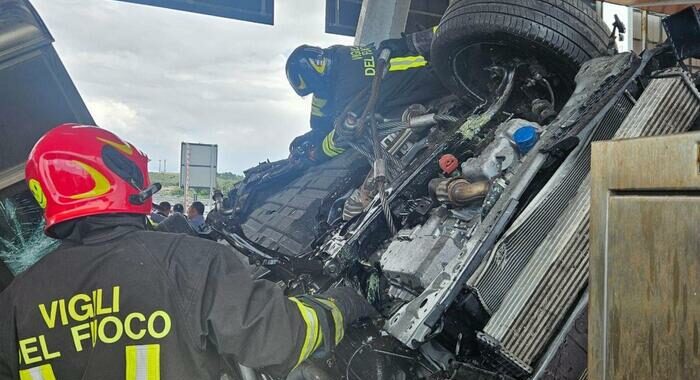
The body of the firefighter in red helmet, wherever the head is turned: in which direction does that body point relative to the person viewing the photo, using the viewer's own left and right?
facing away from the viewer and to the right of the viewer

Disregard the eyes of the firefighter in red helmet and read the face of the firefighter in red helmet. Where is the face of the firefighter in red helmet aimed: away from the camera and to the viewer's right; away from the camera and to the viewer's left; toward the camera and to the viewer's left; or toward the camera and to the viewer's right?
away from the camera and to the viewer's right
